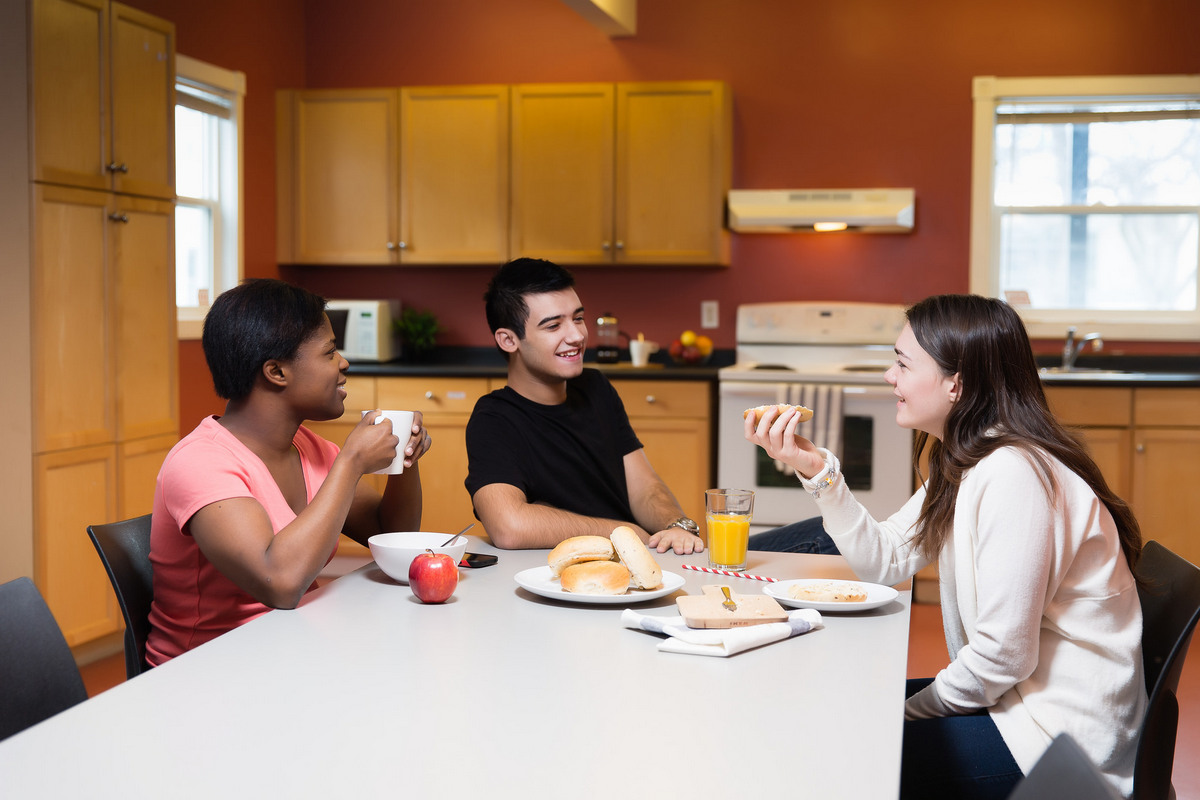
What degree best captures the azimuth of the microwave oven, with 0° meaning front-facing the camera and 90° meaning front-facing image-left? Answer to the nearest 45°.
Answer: approximately 0°

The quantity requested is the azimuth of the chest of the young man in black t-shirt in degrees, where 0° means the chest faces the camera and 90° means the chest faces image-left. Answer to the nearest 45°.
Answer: approximately 315°

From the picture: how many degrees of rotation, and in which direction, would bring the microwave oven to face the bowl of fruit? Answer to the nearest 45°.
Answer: approximately 90° to its left

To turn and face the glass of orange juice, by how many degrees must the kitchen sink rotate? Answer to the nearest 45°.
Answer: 0° — it already faces it

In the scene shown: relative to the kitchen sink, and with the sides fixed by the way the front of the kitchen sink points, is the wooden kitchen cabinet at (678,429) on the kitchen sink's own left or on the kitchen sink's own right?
on the kitchen sink's own right

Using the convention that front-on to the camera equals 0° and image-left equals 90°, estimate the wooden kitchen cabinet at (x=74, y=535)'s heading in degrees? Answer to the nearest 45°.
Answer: approximately 315°

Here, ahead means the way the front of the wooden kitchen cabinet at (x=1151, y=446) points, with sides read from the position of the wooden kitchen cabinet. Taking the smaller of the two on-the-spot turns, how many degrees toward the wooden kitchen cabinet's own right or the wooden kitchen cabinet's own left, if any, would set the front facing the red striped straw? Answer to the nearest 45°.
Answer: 0° — it already faces it

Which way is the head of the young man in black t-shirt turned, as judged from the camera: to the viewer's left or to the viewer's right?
to the viewer's right

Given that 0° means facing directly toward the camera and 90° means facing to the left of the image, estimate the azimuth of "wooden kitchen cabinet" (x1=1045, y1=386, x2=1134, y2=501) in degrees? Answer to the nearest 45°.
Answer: approximately 0°
